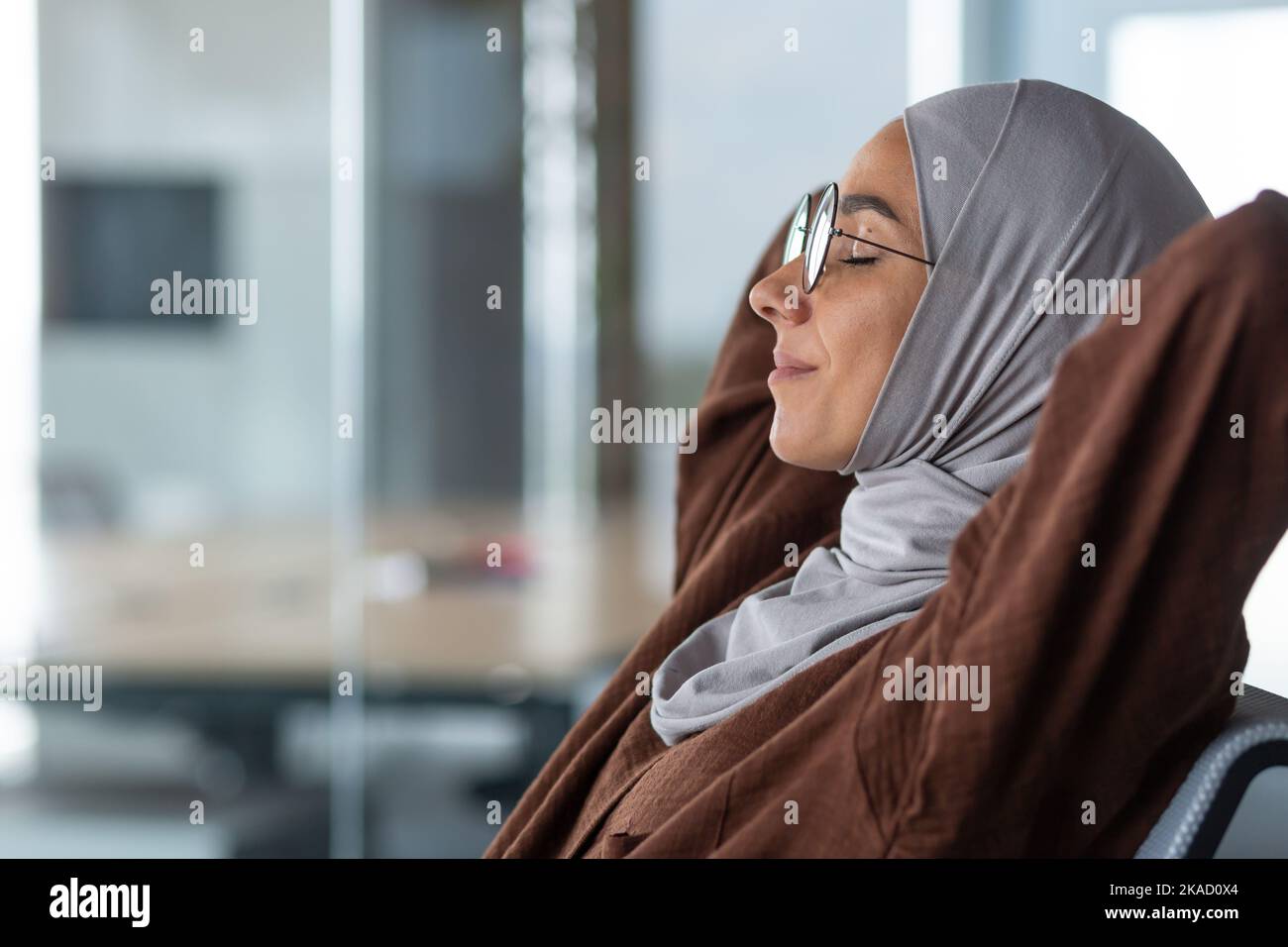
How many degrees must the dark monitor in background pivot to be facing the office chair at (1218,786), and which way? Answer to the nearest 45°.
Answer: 0° — it already faces it

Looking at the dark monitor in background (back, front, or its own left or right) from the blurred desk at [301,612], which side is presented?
front

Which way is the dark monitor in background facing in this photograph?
toward the camera

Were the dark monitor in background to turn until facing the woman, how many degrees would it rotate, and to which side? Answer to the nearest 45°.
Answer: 0° — it already faces them

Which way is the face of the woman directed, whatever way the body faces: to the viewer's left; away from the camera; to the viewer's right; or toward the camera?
to the viewer's left
